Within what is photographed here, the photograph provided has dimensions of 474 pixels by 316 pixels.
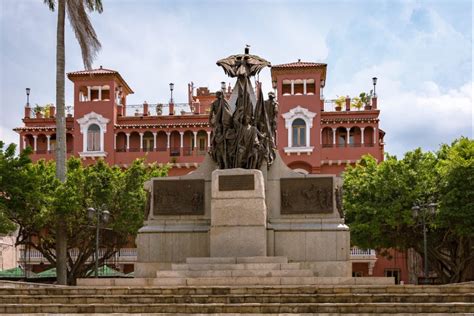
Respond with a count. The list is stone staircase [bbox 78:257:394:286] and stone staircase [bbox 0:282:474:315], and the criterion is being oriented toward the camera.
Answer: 2

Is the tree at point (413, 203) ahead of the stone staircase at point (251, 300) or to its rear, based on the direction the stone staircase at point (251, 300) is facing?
to the rear

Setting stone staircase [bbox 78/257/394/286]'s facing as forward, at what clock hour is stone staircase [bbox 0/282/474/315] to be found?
stone staircase [bbox 0/282/474/315] is roughly at 12 o'clock from stone staircase [bbox 78/257/394/286].

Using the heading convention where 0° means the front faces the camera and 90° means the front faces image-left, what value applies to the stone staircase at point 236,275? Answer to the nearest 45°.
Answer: approximately 0°

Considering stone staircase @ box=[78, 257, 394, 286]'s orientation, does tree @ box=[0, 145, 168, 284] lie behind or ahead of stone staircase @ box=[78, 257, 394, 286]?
behind

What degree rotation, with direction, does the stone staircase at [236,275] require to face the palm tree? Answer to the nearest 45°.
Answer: approximately 135° to its right
